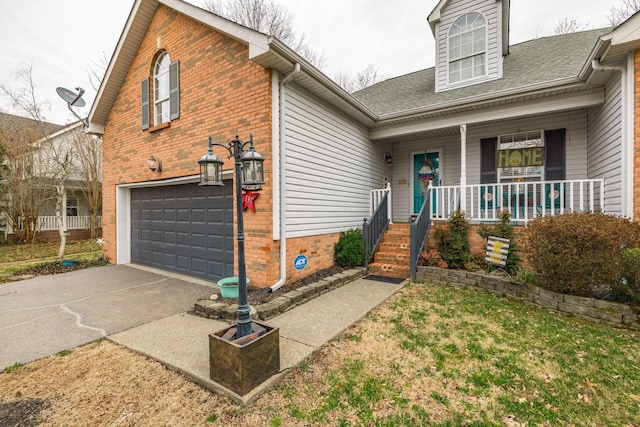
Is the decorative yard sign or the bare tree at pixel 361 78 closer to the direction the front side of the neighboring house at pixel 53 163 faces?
the decorative yard sign

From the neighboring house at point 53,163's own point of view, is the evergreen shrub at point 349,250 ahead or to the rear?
ahead

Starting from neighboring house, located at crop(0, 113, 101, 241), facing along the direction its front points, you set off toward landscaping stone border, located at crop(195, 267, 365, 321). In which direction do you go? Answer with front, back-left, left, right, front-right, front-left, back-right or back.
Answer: front

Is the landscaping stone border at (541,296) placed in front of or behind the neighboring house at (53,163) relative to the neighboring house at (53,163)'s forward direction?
in front

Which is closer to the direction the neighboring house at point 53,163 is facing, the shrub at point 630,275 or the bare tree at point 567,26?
the shrub

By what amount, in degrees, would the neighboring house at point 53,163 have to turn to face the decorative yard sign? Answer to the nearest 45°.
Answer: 0° — it already faces it

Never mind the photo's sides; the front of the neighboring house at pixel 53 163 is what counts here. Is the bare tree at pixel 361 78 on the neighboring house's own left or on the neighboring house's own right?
on the neighboring house's own left

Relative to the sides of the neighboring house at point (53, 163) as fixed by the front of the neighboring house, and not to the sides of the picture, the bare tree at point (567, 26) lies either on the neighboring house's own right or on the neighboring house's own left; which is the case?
on the neighboring house's own left

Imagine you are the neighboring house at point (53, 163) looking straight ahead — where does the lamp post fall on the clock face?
The lamp post is roughly at 12 o'clock from the neighboring house.

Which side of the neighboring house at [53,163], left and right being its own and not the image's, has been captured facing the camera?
front

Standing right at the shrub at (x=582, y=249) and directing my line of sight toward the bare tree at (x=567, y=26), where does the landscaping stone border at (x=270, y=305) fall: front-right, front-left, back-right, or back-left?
back-left
